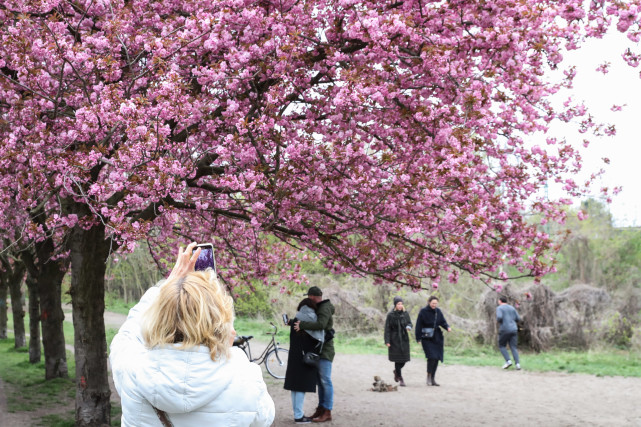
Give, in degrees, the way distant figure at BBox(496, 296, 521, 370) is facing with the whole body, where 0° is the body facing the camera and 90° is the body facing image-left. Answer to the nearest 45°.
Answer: approximately 135°

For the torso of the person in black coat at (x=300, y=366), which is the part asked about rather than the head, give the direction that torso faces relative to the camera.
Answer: to the viewer's right

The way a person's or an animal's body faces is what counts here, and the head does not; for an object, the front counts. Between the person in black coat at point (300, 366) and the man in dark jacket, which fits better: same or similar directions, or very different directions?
very different directions

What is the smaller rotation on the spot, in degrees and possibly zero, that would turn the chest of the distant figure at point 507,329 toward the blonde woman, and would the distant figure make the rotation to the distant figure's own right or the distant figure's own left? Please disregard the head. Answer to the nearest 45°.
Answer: approximately 135° to the distant figure's own left

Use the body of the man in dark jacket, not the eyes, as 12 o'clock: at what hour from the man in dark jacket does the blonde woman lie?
The blonde woman is roughly at 9 o'clock from the man in dark jacket.

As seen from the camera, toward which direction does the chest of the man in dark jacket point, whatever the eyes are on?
to the viewer's left

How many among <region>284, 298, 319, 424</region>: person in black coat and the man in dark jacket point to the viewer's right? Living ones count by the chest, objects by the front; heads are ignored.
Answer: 1

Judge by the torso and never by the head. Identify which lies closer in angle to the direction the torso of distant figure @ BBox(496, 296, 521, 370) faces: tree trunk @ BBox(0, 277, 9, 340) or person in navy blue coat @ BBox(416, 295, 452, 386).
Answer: the tree trunk
